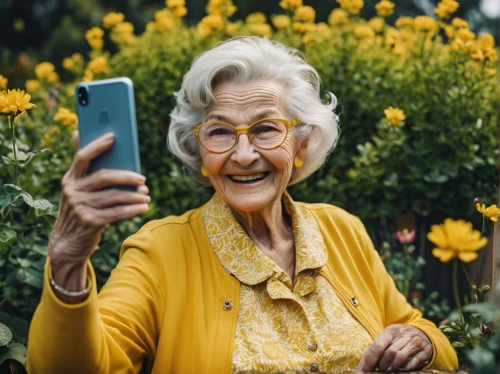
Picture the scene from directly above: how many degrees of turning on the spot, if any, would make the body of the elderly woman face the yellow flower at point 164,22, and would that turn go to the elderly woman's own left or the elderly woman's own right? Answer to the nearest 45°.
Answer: approximately 180°

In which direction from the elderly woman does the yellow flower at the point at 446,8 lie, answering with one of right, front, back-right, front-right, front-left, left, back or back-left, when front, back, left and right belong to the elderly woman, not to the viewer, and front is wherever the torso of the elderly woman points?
back-left

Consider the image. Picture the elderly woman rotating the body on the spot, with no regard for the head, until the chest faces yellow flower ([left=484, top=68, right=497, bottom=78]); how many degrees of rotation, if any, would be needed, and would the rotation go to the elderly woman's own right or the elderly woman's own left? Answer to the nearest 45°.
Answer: approximately 135° to the elderly woman's own left

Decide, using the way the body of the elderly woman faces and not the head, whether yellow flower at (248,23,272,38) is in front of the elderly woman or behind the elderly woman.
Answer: behind

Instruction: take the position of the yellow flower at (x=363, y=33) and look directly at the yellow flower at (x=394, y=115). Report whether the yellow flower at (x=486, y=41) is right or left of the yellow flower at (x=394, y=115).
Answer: left

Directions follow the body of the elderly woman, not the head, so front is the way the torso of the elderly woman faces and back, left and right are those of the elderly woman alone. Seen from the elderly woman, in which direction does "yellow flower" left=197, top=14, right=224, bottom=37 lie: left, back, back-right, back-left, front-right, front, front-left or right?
back

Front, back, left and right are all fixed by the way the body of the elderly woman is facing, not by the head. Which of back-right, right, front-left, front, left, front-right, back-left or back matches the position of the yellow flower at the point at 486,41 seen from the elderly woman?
back-left

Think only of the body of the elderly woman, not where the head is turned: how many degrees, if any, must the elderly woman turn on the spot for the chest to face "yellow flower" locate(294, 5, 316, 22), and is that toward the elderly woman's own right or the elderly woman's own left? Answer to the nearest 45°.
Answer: approximately 180°

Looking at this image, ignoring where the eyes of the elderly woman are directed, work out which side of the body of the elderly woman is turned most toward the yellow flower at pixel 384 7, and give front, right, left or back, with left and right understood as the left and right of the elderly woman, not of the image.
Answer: back

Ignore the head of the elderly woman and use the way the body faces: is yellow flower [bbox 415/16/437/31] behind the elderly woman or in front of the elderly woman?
behind

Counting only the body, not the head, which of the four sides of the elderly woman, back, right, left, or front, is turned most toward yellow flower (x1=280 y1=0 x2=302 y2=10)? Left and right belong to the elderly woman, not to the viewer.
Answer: back

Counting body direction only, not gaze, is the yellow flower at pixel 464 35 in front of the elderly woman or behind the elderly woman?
behind

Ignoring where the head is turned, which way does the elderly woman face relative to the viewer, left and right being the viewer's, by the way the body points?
facing the viewer
